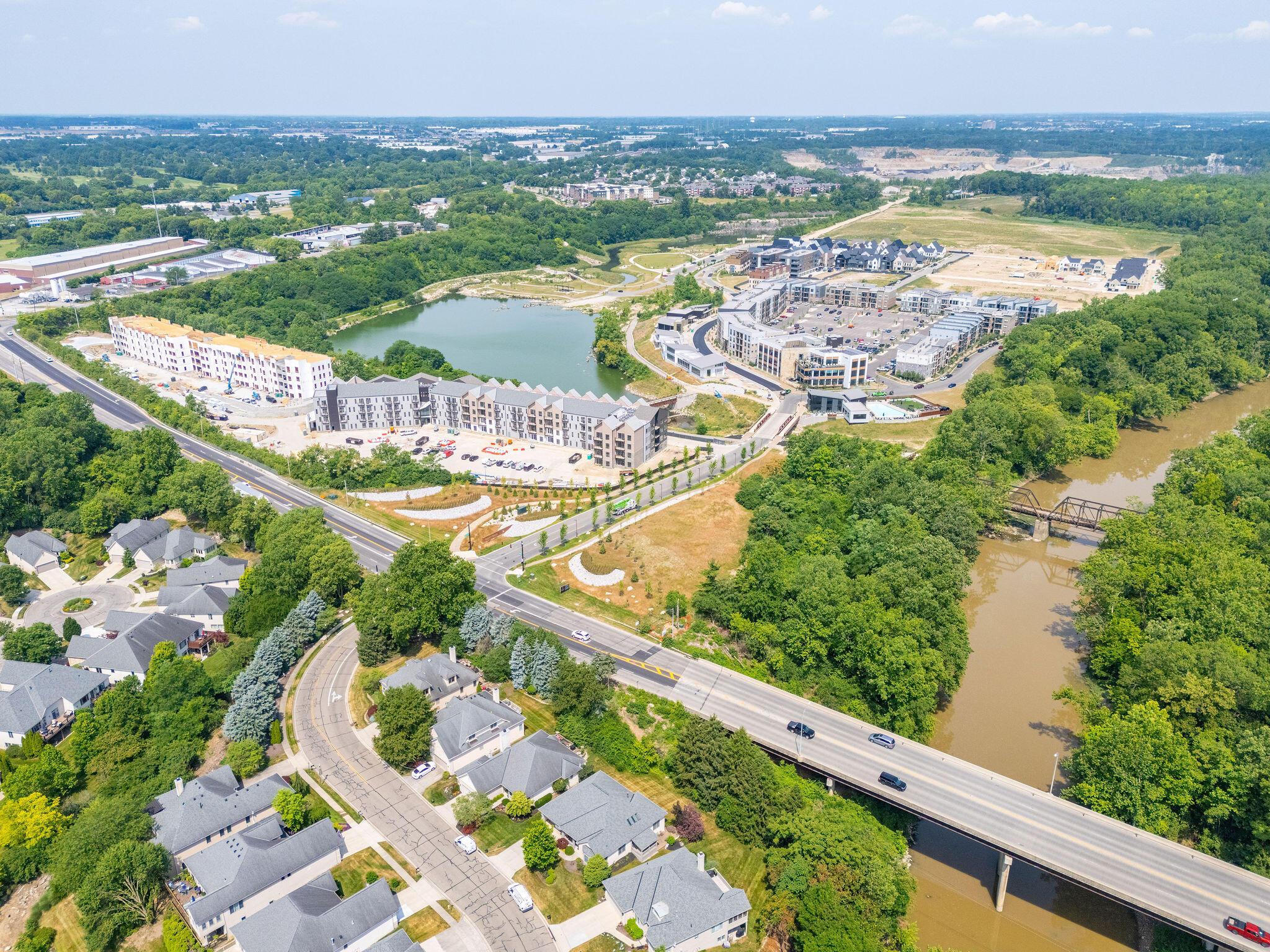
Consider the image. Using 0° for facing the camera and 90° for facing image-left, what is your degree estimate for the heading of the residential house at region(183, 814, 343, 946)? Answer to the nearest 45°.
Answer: approximately 225°

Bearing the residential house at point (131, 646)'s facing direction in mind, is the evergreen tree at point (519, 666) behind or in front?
behind

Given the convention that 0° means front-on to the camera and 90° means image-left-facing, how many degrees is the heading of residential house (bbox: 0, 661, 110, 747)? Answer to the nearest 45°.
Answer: approximately 135°

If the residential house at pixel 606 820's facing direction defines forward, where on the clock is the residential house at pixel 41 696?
the residential house at pixel 41 696 is roughly at 2 o'clock from the residential house at pixel 606 820.

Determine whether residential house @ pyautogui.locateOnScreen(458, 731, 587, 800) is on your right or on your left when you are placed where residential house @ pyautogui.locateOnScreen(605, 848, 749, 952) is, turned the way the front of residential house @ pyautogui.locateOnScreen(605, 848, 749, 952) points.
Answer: on your right

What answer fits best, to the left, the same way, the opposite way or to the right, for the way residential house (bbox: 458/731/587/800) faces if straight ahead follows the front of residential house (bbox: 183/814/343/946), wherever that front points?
the opposite way

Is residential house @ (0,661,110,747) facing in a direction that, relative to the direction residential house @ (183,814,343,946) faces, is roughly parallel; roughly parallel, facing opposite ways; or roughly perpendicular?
roughly perpendicular

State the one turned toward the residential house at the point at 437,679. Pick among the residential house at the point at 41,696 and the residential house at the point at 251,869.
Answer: the residential house at the point at 251,869

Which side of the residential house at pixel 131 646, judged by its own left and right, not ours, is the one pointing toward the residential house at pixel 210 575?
right

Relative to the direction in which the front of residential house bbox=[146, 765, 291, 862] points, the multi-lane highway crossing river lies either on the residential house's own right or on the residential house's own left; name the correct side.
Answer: on the residential house's own right

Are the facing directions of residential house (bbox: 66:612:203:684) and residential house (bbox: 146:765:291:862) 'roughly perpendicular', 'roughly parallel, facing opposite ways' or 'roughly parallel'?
roughly perpendicular

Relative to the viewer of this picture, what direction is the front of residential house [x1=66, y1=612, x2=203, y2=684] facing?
facing away from the viewer and to the left of the viewer

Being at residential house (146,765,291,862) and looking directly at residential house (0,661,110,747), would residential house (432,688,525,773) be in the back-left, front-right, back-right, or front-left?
back-right
